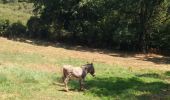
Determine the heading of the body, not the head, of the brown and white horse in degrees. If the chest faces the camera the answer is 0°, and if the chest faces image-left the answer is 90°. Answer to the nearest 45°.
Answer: approximately 270°
